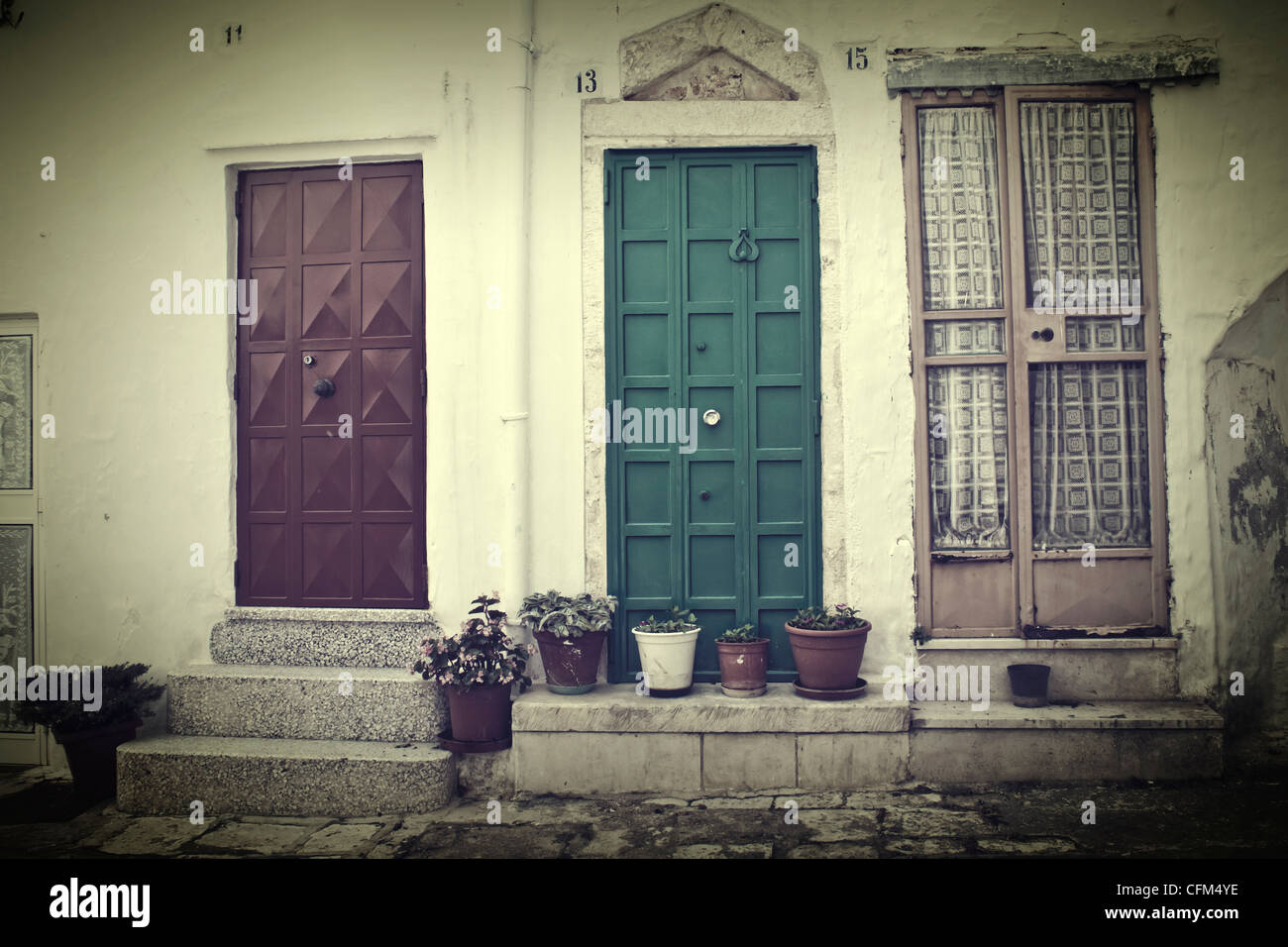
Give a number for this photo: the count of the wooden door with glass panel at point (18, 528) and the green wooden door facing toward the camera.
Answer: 2

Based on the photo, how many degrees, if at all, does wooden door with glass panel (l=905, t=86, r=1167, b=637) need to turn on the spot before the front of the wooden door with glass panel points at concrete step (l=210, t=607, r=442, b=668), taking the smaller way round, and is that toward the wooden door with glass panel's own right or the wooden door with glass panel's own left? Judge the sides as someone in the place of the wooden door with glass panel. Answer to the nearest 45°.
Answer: approximately 90° to the wooden door with glass panel's own right

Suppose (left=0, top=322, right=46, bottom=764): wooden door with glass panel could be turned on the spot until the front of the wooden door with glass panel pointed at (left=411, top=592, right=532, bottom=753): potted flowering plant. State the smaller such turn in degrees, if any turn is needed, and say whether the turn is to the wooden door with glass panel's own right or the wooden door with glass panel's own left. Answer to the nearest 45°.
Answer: approximately 45° to the wooden door with glass panel's own left

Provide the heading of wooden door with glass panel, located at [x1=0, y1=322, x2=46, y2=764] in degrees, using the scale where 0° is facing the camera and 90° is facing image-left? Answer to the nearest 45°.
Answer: approximately 0°

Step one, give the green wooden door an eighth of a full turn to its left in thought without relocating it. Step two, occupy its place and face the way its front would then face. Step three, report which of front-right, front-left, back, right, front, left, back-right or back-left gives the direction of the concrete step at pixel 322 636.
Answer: back-right

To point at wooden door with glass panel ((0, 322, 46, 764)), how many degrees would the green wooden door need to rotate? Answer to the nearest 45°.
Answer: approximately 90° to its right

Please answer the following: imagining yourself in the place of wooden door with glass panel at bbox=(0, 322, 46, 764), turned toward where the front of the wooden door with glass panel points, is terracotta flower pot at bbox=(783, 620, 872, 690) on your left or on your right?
on your left
